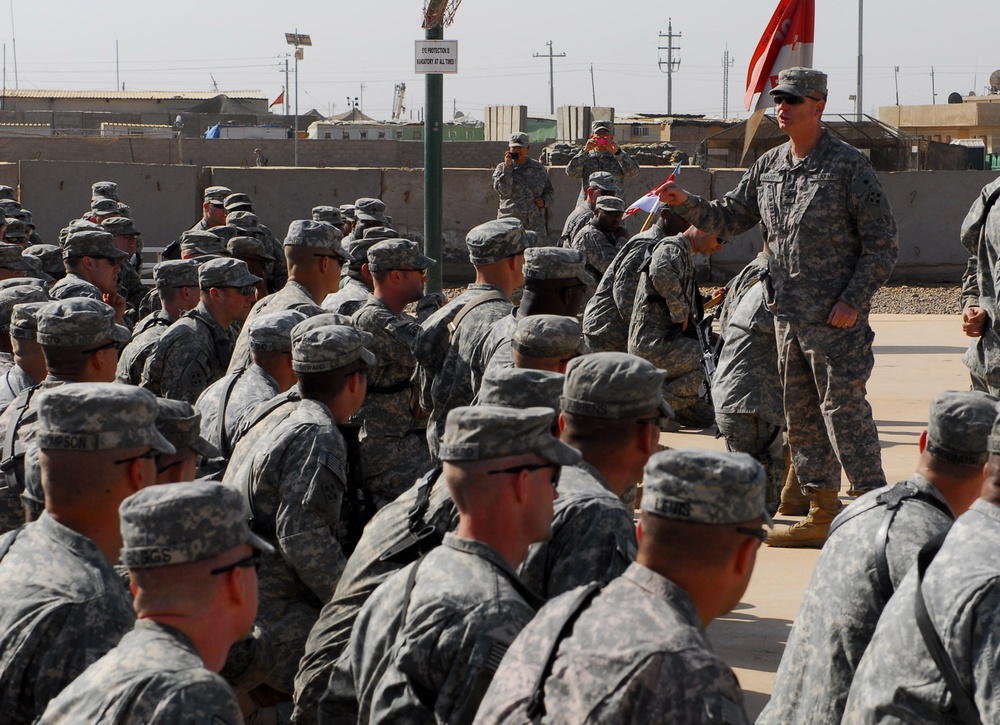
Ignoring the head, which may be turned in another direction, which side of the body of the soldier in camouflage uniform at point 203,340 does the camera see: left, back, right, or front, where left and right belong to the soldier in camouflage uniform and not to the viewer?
right

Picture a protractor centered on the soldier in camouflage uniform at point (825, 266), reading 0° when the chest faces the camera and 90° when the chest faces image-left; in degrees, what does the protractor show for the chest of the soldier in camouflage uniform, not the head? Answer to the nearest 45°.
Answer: approximately 45°

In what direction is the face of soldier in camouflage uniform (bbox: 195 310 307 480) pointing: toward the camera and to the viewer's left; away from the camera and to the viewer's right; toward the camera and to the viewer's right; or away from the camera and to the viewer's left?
away from the camera and to the viewer's right

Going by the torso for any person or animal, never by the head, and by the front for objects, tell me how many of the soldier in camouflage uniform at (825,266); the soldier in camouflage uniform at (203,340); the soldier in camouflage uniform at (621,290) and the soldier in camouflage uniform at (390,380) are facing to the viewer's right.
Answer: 3

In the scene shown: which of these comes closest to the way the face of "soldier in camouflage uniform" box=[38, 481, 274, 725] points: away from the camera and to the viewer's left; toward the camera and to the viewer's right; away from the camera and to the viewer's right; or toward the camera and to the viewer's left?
away from the camera and to the viewer's right

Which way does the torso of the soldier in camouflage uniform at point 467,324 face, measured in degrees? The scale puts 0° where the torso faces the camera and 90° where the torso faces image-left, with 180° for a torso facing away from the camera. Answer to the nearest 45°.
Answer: approximately 225°

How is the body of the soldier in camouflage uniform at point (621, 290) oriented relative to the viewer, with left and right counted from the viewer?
facing to the right of the viewer

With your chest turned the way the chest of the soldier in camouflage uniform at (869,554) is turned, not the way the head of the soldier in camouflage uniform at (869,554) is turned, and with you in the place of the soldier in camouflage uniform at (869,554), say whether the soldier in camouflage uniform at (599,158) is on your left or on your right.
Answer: on your left
